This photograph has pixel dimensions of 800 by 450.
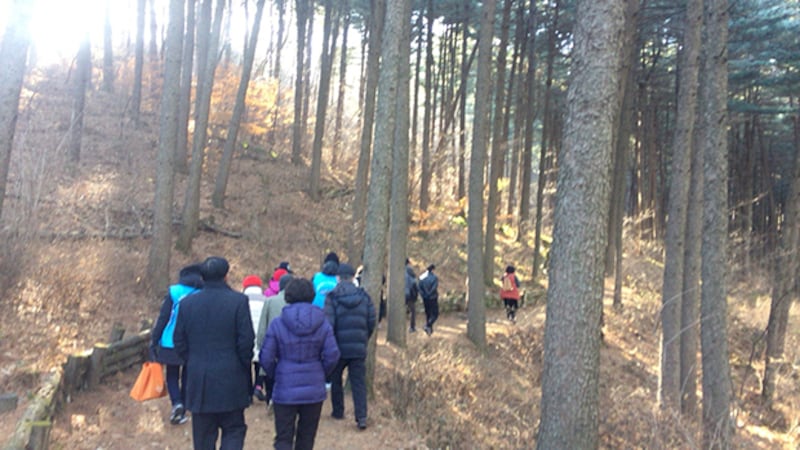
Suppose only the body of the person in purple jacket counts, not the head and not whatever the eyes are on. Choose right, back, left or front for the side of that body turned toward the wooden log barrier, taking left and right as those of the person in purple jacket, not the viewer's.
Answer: left

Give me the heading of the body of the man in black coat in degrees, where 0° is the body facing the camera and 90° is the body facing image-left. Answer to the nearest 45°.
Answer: approximately 180°

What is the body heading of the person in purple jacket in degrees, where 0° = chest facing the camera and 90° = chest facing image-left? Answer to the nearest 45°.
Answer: approximately 180°

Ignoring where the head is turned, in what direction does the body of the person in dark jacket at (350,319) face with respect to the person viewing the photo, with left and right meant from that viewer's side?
facing away from the viewer

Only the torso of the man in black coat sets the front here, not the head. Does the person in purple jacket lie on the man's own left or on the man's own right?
on the man's own right

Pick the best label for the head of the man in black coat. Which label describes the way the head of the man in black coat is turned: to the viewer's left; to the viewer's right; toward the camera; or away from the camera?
away from the camera

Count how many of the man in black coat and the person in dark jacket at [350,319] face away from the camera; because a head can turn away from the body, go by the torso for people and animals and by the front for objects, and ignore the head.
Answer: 2

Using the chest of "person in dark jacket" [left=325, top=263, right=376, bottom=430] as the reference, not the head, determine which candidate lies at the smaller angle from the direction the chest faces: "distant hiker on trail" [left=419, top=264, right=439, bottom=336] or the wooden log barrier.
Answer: the distant hiker on trail

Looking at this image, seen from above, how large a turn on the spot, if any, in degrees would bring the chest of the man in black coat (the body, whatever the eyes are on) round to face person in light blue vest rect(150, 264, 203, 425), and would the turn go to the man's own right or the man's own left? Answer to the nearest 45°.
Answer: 0° — they already face them
